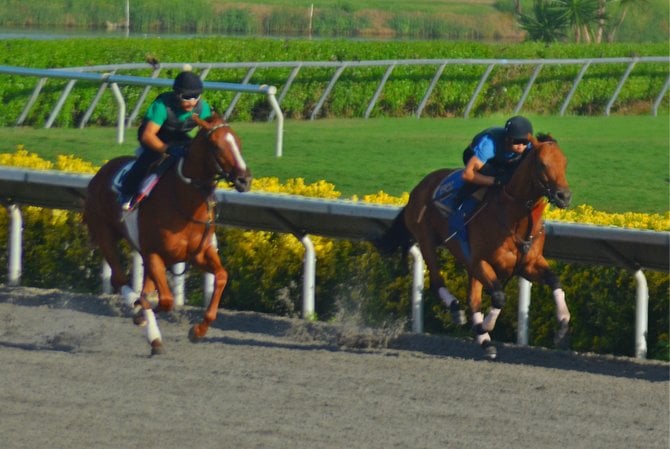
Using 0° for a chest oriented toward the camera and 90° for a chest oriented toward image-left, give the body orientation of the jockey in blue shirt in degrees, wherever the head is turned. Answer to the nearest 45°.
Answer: approximately 315°

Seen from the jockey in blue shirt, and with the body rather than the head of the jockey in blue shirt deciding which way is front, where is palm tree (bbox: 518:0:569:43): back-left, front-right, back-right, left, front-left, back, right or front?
back-left

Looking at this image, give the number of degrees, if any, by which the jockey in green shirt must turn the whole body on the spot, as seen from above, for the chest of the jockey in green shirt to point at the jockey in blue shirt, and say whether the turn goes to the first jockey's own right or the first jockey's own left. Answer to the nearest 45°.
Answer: approximately 45° to the first jockey's own left

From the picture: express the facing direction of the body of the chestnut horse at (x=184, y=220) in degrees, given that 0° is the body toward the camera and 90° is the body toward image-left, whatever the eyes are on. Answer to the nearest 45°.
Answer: approximately 315°
